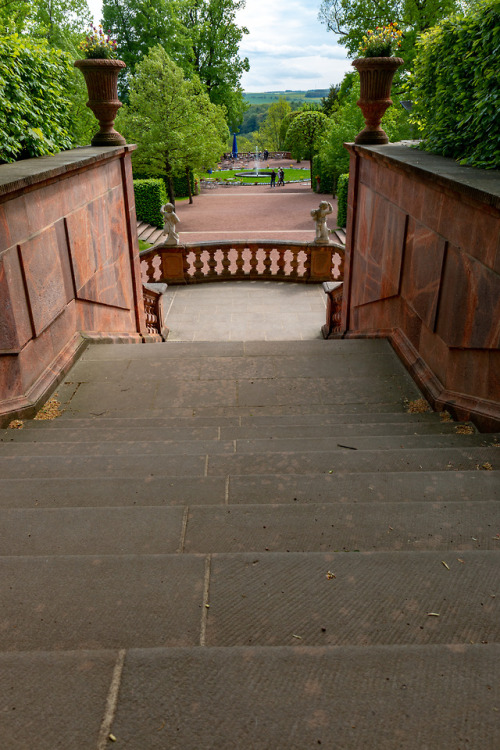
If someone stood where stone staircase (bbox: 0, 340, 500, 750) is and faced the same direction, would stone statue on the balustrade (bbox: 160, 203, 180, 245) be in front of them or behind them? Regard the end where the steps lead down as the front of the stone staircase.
in front

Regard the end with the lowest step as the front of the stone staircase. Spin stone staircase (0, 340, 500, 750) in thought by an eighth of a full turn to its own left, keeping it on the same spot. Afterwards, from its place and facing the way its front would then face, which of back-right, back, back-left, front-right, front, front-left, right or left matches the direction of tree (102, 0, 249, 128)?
front-right

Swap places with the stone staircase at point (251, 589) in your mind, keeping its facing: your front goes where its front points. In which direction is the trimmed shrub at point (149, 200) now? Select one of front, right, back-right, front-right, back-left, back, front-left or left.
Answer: front

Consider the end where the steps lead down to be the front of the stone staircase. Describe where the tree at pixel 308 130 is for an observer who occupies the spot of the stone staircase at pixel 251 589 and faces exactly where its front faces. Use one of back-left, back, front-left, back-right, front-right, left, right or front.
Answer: front

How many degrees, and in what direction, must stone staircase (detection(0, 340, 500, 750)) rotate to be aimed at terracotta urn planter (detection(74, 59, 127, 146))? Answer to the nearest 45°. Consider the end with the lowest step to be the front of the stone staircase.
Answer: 0° — it already faces it

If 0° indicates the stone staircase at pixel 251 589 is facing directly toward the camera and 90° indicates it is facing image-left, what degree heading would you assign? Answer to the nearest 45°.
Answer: approximately 180°

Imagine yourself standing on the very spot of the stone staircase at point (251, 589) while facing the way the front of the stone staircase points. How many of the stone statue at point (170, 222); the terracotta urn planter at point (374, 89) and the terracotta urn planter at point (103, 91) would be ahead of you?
3

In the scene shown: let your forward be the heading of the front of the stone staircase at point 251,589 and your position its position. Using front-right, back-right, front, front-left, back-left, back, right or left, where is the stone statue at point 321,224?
front

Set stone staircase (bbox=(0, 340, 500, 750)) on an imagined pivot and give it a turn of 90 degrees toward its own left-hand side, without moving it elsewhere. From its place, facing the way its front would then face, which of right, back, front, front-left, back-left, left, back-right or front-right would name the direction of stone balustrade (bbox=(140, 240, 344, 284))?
right

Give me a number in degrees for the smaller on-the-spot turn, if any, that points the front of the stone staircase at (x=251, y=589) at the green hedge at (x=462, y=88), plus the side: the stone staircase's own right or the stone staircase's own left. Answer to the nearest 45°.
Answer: approximately 45° to the stone staircase's own right

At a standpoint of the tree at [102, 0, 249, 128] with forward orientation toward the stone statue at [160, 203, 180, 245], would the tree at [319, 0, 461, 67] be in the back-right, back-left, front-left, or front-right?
front-left

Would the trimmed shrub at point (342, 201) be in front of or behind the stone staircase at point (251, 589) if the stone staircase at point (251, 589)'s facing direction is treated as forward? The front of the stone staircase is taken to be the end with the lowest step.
in front

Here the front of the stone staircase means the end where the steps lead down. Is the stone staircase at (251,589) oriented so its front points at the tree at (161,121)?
yes

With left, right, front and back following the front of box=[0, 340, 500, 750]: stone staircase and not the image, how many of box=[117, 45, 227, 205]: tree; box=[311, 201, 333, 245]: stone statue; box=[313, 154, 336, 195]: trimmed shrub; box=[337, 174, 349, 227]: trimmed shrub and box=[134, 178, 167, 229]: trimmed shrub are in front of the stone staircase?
5
